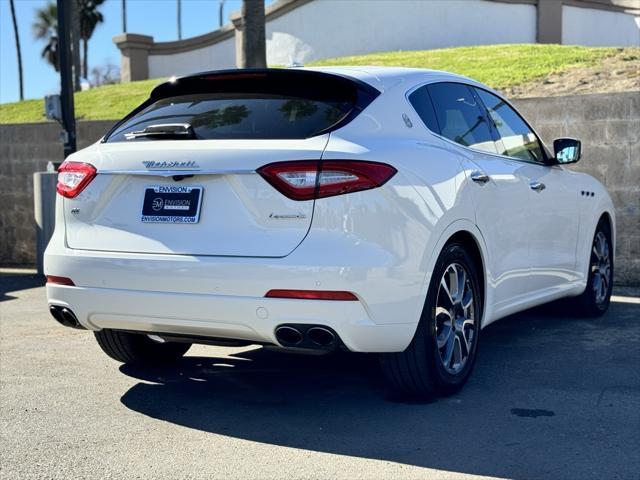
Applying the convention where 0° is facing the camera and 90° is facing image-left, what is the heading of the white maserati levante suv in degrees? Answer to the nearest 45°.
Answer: approximately 225°

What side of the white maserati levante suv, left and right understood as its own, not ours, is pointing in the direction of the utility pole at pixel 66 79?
left

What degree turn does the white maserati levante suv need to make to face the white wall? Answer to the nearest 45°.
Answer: approximately 45° to its left
